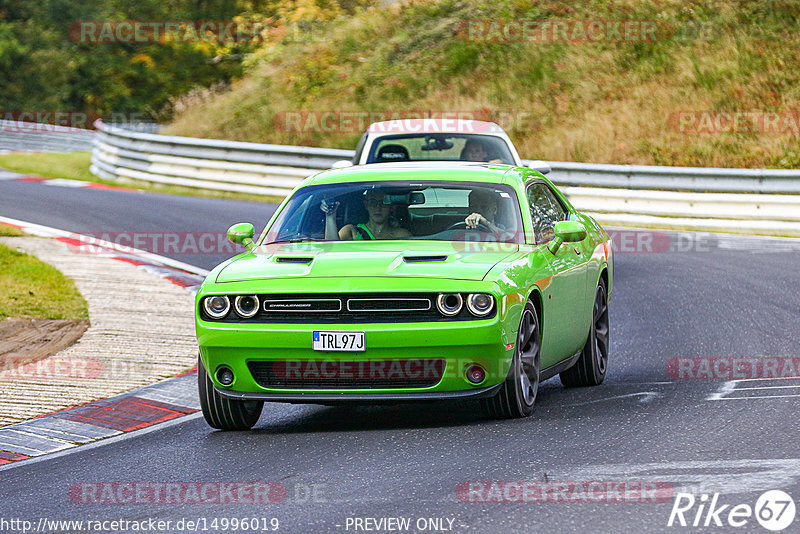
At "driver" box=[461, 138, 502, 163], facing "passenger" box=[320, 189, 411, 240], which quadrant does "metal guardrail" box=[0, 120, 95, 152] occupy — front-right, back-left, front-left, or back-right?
back-right

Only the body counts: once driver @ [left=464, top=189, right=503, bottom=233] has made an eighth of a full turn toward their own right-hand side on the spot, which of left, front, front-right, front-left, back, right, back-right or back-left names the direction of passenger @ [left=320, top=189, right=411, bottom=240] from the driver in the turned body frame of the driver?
front-right

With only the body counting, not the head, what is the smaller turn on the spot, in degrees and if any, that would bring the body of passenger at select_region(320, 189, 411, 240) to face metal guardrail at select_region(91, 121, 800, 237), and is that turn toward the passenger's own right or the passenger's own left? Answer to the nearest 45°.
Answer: approximately 180°

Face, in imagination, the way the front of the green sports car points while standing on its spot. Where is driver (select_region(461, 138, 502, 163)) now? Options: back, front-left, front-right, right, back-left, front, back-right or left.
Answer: back

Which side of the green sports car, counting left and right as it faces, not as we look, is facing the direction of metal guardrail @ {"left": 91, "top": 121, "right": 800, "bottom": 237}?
back

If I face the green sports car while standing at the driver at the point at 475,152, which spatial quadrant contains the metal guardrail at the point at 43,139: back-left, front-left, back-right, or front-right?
back-right

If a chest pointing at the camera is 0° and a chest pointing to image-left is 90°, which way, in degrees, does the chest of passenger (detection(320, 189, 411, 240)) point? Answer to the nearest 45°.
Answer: approximately 0°

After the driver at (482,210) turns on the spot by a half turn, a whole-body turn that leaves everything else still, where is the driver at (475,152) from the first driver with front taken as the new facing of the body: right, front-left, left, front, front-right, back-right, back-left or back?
front
